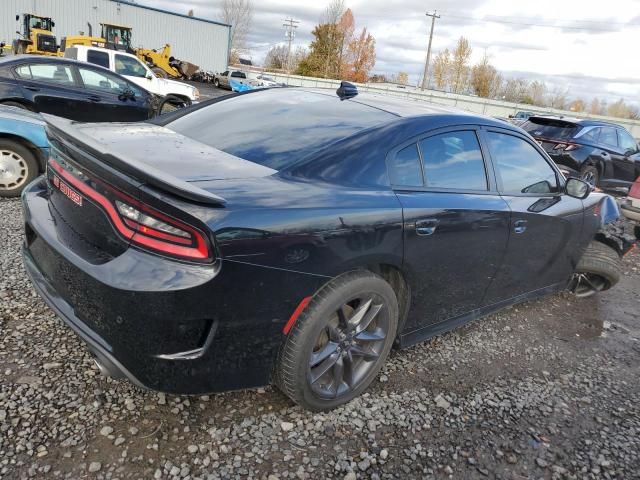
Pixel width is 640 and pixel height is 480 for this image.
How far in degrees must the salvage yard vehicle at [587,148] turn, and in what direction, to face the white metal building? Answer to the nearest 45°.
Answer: approximately 90° to its left

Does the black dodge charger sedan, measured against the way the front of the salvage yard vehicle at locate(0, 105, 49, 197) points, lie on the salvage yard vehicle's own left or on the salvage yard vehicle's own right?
on the salvage yard vehicle's own right

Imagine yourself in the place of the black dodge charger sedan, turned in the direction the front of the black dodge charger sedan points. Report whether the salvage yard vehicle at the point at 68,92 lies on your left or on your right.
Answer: on your left

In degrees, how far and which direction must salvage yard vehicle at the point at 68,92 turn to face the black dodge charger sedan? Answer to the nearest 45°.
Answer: approximately 90° to its right

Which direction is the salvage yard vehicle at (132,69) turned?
to the viewer's right

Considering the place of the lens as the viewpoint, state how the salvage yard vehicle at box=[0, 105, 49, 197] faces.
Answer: facing to the right of the viewer

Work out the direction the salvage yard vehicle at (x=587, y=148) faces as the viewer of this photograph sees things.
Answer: facing away from the viewer and to the right of the viewer

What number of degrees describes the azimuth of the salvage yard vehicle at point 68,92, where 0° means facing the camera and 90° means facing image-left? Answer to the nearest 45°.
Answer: approximately 270°
